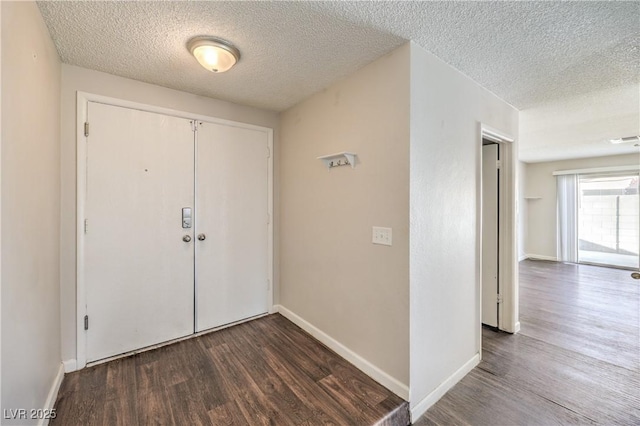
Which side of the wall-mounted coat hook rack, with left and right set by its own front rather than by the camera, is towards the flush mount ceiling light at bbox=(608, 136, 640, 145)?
back

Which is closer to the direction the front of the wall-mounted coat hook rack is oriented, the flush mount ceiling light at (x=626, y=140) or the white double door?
the white double door

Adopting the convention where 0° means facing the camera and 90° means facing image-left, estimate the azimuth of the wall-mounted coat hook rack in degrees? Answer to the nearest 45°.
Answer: approximately 45°

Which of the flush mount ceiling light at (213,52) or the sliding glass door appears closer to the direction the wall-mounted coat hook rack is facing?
the flush mount ceiling light

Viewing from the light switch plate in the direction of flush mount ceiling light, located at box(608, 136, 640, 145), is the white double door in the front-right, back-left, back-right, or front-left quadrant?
back-left

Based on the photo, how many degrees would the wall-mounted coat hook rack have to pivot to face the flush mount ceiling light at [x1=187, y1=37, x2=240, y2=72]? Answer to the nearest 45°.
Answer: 0° — it already faces it

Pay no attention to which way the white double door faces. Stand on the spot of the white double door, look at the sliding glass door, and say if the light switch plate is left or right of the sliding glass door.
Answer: right

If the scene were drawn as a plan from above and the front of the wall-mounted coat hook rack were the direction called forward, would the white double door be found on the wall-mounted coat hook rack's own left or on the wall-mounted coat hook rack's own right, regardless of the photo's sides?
on the wall-mounted coat hook rack's own right

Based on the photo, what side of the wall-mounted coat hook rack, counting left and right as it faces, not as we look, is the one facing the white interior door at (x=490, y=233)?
back
